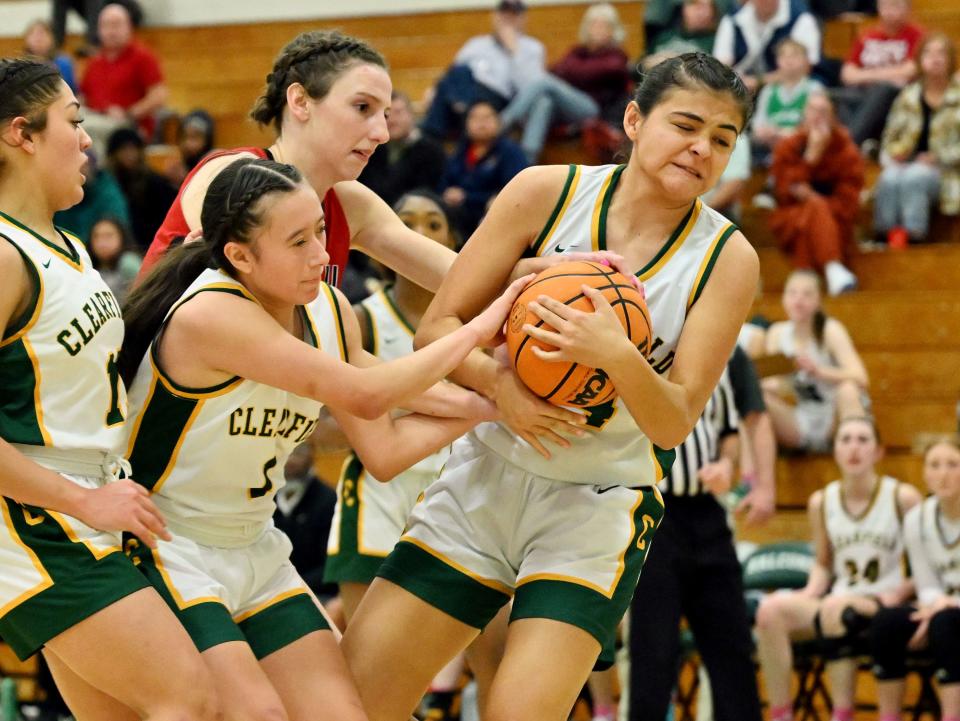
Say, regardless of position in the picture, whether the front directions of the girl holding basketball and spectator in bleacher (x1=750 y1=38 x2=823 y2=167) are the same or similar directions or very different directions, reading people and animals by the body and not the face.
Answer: same or similar directions

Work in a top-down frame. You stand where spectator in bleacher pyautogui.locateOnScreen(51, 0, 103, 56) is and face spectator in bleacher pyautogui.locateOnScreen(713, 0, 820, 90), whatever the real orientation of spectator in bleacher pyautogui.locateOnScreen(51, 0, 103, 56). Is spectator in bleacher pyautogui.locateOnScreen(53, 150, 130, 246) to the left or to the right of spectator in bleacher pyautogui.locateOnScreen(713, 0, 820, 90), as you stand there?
right

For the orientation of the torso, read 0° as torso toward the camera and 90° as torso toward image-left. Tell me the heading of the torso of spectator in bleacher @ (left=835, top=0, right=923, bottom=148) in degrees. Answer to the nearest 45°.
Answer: approximately 45°

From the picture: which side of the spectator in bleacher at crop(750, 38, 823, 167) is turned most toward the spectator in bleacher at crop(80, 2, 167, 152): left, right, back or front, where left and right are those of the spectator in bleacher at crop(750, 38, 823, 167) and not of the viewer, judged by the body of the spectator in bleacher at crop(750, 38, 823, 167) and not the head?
right

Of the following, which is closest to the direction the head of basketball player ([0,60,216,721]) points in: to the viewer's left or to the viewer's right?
to the viewer's right

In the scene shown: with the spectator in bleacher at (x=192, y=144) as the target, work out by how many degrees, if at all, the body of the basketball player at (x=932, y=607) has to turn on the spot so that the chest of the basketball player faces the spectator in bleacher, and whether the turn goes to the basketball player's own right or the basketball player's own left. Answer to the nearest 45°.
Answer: approximately 135° to the basketball player's own right

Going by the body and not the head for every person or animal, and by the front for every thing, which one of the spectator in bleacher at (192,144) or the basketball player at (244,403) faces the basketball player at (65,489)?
the spectator in bleacher

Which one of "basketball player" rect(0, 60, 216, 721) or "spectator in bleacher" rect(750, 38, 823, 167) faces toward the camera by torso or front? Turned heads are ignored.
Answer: the spectator in bleacher

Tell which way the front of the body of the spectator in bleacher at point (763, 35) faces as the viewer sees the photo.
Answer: toward the camera

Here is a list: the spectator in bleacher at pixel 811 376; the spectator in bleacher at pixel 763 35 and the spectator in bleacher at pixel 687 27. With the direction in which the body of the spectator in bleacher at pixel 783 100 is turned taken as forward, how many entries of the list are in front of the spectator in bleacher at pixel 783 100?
1

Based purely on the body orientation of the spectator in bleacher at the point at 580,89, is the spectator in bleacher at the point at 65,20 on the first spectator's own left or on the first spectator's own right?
on the first spectator's own right

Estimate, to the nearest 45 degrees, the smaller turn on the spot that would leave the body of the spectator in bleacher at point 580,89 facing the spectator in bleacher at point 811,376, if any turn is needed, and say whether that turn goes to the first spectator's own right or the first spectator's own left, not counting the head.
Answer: approximately 90° to the first spectator's own left

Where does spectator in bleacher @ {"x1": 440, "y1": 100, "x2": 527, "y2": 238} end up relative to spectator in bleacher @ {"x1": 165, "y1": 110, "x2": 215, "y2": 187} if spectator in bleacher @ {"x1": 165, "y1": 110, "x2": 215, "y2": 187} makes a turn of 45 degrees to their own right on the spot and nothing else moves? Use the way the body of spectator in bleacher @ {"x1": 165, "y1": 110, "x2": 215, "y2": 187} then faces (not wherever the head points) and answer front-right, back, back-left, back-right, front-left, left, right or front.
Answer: left

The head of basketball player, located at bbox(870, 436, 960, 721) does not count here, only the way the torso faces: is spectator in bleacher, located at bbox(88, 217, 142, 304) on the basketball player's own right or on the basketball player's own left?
on the basketball player's own right

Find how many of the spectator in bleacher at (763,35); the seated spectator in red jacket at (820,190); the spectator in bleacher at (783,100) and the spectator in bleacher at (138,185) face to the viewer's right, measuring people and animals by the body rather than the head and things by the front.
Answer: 0

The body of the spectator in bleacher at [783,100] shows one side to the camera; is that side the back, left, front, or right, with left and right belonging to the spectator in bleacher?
front

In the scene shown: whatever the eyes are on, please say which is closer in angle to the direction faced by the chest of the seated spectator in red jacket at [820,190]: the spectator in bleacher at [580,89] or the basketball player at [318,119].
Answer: the basketball player

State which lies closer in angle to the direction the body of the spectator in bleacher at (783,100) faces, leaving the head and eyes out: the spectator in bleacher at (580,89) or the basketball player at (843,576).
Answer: the basketball player

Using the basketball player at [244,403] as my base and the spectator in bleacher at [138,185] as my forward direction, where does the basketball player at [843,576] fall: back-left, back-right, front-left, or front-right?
front-right

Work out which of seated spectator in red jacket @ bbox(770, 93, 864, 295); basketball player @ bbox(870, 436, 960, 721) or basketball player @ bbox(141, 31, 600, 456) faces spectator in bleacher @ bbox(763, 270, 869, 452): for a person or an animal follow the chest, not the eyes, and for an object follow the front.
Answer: the seated spectator in red jacket
